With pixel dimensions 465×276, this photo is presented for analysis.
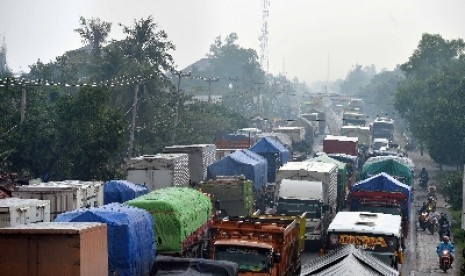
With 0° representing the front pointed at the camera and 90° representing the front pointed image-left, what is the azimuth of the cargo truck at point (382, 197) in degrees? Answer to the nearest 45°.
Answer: approximately 0°

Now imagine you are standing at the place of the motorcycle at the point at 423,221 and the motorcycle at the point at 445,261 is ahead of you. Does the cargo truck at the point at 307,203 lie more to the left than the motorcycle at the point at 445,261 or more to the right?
right

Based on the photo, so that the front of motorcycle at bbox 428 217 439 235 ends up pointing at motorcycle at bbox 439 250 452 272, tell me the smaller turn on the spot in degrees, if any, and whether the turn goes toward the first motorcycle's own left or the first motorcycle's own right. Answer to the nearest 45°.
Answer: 0° — it already faces it

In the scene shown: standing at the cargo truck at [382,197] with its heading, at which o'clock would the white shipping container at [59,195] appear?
The white shipping container is roughly at 2 o'clock from the cargo truck.

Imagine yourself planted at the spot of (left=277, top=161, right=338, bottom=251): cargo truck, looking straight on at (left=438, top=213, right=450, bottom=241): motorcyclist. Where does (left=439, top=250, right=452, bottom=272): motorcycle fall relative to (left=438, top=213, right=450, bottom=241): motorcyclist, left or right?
right

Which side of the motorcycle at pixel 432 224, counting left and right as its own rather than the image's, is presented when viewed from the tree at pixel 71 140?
right
